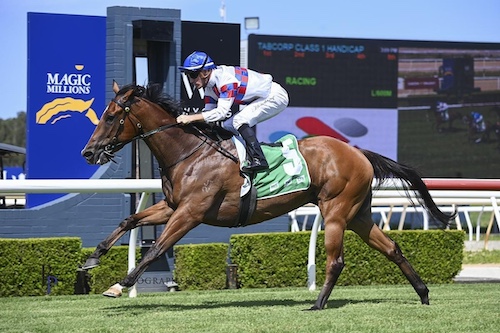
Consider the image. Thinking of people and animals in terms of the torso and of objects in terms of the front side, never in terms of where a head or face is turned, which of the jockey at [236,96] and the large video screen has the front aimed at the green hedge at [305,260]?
the large video screen

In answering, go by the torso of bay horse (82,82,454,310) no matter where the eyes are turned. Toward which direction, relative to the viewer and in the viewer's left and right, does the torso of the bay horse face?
facing to the left of the viewer

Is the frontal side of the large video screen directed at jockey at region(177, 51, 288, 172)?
yes

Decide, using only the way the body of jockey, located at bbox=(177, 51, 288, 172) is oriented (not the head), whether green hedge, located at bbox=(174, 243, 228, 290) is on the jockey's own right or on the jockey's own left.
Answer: on the jockey's own right

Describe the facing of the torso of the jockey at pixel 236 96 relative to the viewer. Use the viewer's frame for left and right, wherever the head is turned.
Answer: facing to the left of the viewer

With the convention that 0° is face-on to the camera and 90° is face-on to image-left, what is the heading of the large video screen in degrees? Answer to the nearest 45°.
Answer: approximately 0°

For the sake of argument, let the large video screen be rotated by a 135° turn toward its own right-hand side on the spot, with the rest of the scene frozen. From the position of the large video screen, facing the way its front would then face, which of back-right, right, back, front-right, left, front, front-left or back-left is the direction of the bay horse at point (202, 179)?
back-left
